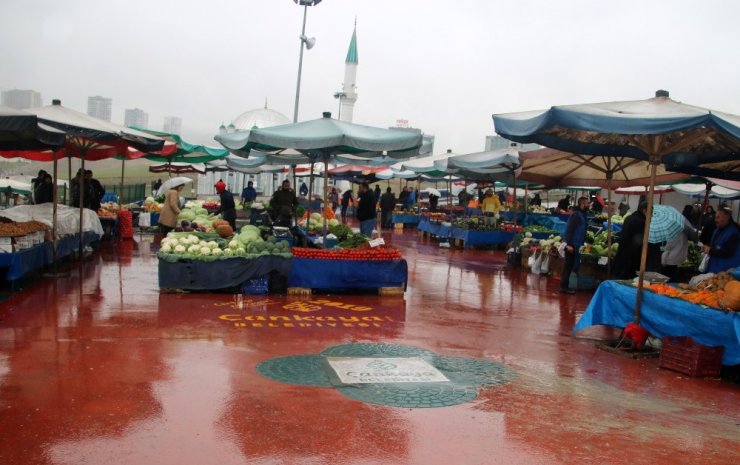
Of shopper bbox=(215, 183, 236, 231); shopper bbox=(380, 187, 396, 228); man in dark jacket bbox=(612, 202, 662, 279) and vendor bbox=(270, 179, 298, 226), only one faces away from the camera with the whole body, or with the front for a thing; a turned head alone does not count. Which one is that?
shopper bbox=(380, 187, 396, 228)

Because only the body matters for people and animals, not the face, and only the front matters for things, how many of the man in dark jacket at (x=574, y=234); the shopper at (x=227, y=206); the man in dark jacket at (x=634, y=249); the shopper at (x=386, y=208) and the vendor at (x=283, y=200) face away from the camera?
1

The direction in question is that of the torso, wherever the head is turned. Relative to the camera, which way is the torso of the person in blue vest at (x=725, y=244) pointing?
to the viewer's left

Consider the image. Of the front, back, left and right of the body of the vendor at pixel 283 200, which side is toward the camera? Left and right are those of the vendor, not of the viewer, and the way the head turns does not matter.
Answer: front

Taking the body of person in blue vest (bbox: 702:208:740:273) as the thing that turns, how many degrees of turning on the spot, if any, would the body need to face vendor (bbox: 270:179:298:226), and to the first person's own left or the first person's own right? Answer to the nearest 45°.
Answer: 0° — they already face them

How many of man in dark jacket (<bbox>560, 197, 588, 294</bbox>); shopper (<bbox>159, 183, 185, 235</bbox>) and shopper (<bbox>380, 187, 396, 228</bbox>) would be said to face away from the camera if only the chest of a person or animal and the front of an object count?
1

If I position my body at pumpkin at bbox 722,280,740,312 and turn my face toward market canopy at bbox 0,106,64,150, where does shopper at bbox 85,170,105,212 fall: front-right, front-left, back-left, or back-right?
front-right

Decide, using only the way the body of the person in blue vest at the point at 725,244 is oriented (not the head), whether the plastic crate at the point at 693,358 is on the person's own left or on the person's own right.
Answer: on the person's own left

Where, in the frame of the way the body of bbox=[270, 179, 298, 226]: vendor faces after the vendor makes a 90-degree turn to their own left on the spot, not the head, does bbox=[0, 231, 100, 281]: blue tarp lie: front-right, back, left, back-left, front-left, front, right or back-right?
back-right

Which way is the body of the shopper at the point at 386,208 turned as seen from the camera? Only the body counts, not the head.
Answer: away from the camera

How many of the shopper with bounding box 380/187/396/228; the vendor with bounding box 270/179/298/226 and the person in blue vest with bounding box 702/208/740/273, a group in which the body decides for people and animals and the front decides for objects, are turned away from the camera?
1

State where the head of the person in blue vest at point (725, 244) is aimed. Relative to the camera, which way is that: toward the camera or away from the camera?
toward the camera
